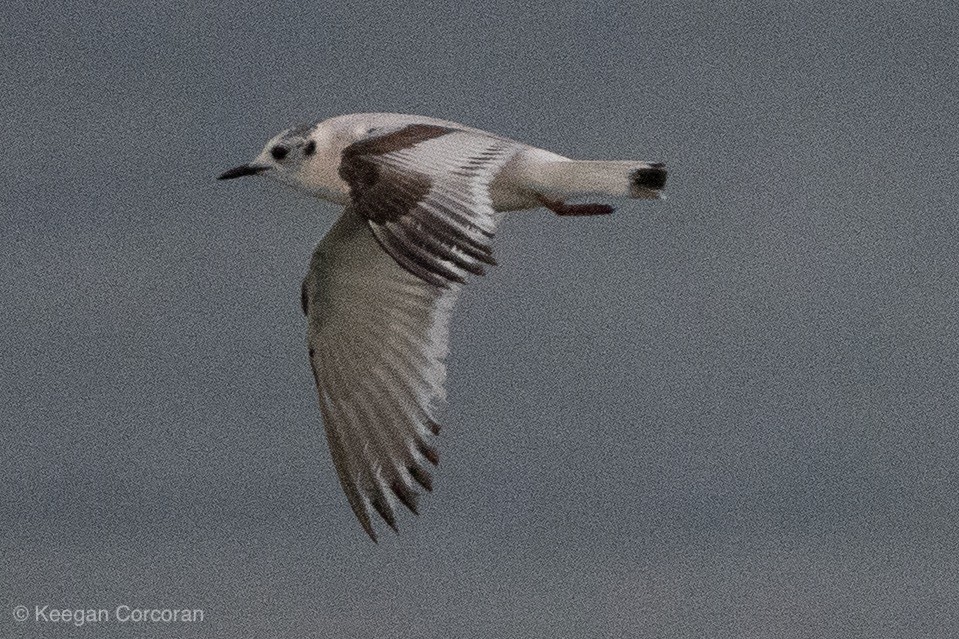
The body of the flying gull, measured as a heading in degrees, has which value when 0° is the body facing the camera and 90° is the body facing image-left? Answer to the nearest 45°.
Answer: approximately 90°
